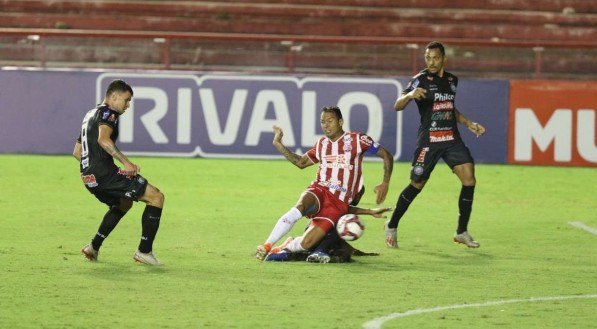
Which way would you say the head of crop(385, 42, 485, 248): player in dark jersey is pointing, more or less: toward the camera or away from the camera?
toward the camera

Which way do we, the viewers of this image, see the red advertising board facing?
facing the viewer

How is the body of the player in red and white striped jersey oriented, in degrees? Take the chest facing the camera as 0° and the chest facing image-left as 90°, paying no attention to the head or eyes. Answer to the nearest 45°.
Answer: approximately 45°

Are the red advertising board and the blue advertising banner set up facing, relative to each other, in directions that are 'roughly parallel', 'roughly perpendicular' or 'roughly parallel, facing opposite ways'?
roughly parallel

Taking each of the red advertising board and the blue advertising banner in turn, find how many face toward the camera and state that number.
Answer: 2

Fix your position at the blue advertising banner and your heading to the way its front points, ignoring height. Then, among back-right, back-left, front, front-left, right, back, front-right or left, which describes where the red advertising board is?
left

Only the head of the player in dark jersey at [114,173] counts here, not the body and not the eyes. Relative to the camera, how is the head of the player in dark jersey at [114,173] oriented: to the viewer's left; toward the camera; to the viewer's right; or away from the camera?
to the viewer's right

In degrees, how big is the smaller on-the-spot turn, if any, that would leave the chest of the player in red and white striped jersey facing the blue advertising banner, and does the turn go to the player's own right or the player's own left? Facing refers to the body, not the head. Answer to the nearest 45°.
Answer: approximately 135° to the player's own right

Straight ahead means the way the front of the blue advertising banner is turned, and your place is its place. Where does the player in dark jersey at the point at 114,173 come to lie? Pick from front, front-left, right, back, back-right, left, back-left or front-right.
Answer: front

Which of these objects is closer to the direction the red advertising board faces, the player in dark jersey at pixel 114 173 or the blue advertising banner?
the player in dark jersey

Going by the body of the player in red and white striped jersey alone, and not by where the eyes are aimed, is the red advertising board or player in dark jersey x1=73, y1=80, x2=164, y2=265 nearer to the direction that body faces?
the player in dark jersey

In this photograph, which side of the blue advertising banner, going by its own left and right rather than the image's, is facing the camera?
front

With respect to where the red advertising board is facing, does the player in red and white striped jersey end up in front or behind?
in front

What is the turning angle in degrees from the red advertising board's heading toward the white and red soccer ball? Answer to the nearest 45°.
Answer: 0° — it already faces it

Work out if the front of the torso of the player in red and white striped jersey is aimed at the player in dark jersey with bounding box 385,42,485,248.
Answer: no
